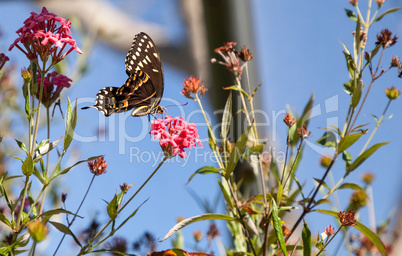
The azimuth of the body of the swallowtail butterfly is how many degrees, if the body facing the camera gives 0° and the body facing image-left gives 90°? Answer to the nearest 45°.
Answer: approximately 270°
